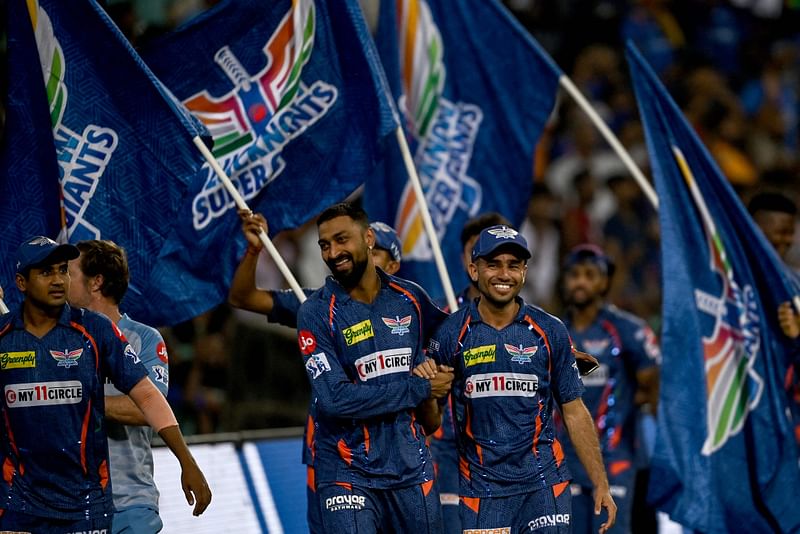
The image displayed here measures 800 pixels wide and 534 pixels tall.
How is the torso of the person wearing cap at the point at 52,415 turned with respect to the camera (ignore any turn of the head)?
toward the camera

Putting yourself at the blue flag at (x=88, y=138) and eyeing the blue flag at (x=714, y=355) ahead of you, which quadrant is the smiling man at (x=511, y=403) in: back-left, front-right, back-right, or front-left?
front-right

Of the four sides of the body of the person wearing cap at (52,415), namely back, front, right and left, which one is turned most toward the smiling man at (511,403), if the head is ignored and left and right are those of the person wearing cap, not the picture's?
left

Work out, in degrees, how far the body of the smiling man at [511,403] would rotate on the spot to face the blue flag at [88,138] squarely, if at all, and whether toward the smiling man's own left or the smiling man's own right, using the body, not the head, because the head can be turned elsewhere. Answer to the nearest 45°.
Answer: approximately 90° to the smiling man's own right

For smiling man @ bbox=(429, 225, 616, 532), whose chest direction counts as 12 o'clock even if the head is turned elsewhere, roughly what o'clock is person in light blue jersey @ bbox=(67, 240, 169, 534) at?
The person in light blue jersey is roughly at 3 o'clock from the smiling man.

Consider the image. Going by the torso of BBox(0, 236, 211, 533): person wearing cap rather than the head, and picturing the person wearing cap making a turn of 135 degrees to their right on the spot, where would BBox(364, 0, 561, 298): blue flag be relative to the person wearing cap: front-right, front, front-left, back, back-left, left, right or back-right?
right

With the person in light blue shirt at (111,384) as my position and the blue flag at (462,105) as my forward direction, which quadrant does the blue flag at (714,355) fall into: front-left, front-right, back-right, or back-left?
front-right

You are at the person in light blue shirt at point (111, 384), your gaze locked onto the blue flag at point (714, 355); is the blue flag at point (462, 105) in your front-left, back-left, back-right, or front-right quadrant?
front-left

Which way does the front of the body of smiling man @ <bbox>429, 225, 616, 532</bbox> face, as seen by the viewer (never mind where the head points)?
toward the camera

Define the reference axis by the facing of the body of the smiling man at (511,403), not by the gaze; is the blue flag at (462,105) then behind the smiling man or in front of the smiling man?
behind

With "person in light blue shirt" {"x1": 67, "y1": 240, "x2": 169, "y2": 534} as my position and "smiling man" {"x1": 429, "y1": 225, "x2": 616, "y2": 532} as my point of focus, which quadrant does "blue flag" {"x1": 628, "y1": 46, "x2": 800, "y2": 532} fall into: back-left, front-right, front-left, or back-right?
front-left

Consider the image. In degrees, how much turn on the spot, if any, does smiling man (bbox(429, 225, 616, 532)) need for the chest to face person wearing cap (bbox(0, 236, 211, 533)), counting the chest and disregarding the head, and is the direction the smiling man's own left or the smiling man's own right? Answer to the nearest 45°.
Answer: approximately 90° to the smiling man's own right

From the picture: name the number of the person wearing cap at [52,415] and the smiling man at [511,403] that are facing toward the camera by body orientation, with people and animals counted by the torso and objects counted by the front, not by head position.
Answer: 2
